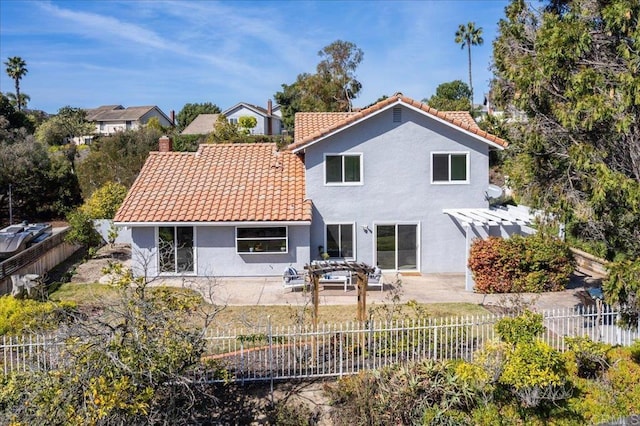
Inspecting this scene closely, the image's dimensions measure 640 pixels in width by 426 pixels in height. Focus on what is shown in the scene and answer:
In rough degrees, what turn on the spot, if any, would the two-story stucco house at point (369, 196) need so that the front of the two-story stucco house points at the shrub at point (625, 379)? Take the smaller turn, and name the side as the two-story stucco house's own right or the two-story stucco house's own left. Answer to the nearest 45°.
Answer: approximately 180°

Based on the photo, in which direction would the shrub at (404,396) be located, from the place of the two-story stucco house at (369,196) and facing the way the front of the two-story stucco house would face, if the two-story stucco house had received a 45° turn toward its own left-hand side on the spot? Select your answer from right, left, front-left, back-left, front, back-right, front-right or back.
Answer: back-left

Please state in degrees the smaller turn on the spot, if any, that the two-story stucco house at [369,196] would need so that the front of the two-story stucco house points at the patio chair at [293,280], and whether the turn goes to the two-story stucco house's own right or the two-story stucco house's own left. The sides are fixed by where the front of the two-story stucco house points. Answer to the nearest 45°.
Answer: approximately 135° to the two-story stucco house's own left

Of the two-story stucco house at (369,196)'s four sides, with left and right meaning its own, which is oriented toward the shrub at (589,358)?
back

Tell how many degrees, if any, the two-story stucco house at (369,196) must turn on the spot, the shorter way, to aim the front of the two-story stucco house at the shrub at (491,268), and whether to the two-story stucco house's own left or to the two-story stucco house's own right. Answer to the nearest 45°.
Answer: approximately 135° to the two-story stucco house's own right

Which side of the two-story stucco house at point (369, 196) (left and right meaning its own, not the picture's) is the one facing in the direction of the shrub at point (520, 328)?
back

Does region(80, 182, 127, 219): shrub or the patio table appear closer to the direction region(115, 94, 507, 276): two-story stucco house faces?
the shrub

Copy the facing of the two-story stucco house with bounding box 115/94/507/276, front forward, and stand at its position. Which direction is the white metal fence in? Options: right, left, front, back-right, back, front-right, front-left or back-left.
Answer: back

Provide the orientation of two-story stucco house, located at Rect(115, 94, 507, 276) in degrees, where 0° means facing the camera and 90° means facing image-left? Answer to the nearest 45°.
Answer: approximately 180°
